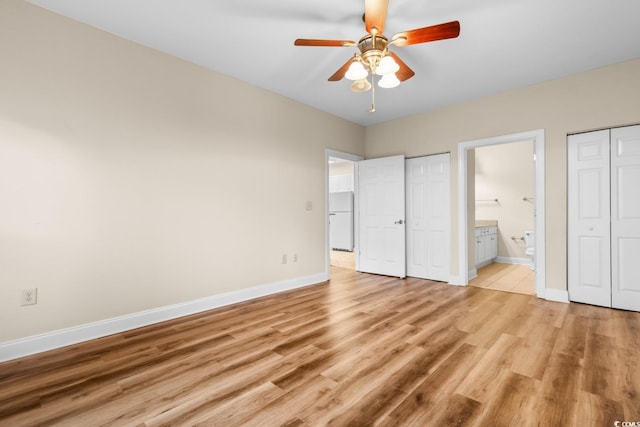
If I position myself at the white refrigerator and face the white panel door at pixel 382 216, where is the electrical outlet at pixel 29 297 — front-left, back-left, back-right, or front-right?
front-right

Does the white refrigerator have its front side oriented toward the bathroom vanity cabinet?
no

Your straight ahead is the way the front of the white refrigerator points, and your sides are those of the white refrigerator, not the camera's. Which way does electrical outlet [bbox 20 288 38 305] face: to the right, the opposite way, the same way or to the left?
to the left

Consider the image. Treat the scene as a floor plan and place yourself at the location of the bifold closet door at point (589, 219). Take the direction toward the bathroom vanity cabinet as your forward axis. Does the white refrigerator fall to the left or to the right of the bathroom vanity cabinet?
left

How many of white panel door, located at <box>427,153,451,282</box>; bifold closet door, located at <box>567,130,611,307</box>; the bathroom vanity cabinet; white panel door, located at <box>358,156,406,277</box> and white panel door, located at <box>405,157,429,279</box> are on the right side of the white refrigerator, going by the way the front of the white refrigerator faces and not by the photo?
0

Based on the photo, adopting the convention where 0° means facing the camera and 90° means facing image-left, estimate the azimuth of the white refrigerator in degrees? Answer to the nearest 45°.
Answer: approximately 45°

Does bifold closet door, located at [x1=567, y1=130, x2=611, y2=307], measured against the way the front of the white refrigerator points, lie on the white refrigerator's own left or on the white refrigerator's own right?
on the white refrigerator's own left

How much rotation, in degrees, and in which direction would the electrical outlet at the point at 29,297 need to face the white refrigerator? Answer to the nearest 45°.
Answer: approximately 90° to its left

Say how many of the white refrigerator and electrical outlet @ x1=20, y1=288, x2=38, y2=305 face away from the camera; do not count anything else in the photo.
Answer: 0

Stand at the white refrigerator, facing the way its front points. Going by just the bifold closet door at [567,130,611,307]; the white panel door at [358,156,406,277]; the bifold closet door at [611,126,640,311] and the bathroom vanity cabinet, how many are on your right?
0

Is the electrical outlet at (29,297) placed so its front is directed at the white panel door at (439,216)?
no

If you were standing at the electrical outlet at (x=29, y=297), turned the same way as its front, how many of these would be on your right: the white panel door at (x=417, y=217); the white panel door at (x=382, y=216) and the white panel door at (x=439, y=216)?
0

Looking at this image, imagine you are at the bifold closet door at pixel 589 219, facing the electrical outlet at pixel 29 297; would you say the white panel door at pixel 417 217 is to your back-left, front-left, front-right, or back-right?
front-right

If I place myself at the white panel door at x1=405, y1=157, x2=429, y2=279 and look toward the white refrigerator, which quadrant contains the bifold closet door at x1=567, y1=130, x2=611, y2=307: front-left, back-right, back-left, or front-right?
back-right

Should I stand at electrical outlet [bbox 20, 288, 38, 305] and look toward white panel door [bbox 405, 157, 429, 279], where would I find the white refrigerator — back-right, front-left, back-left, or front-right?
front-left

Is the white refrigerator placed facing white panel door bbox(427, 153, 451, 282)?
no

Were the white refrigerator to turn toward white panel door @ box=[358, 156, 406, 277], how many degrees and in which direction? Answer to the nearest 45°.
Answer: approximately 45° to its left

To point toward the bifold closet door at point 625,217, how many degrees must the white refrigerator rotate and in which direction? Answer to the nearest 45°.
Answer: approximately 90° to its left

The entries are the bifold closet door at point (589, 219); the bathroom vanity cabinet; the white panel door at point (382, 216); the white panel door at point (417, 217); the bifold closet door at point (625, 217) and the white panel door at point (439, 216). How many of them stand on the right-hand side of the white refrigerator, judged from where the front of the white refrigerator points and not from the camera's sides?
0

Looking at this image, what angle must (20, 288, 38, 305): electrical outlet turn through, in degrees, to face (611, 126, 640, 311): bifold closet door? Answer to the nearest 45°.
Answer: approximately 45° to its left
